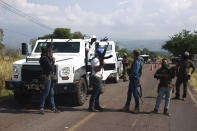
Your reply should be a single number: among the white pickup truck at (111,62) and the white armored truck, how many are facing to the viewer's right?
0

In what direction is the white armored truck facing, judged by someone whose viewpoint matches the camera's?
facing the viewer and to the left of the viewer

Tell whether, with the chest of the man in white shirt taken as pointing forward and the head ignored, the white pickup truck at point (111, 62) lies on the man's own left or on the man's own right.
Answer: on the man's own left

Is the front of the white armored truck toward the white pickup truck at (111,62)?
no

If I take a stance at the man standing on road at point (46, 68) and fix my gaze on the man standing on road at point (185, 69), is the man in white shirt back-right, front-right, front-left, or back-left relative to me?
front-right

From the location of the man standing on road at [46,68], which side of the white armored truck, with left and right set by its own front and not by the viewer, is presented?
front

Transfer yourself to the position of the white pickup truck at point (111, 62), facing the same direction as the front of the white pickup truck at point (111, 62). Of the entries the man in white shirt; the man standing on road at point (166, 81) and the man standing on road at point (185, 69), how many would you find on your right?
0

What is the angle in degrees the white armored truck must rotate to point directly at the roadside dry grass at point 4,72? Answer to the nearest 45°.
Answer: approximately 90° to its right

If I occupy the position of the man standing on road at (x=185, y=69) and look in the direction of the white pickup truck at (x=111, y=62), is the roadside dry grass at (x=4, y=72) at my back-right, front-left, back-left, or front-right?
front-left

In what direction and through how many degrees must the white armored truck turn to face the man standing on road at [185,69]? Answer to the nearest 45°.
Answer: approximately 135° to its left

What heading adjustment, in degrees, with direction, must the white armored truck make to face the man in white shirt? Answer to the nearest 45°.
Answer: approximately 90° to its left

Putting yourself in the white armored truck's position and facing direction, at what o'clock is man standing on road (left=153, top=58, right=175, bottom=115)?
The man standing on road is roughly at 10 o'clock from the white armored truck.
